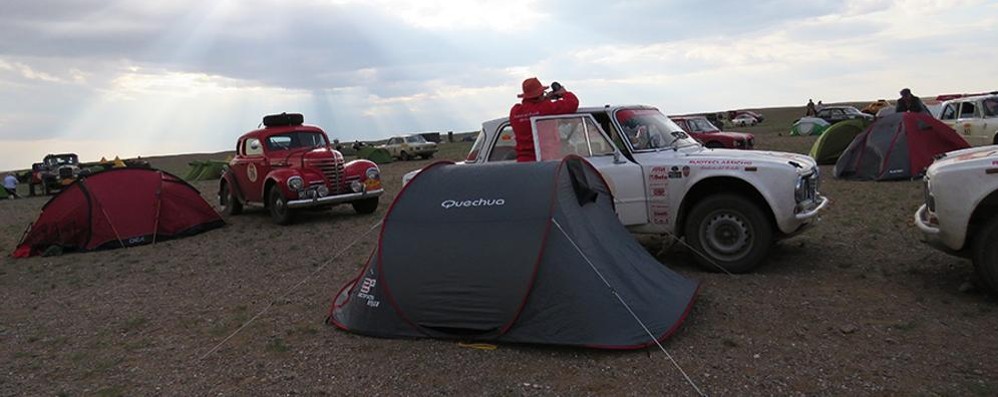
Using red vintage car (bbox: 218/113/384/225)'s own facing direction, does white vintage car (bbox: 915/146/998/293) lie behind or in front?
in front

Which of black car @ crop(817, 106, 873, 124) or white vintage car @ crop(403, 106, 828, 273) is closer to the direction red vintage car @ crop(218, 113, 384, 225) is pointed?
the white vintage car

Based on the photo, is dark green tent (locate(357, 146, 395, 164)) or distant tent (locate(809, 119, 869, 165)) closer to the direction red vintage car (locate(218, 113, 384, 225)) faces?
the distant tent

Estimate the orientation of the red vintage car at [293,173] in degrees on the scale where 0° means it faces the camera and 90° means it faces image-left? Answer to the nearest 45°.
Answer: approximately 315°

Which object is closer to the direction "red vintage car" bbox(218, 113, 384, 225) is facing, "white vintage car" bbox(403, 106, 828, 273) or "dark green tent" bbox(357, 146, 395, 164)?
the white vintage car

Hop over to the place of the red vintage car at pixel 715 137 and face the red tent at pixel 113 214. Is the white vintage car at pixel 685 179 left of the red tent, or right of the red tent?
left

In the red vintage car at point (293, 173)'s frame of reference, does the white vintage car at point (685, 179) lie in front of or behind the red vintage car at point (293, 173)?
in front

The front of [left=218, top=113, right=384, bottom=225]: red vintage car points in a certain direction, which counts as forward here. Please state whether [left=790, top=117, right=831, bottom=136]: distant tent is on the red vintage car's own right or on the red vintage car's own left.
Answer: on the red vintage car's own left

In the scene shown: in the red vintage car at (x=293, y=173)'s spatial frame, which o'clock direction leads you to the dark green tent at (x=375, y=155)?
The dark green tent is roughly at 8 o'clock from the red vintage car.

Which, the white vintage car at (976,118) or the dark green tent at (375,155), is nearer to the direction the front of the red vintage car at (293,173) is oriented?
the white vintage car

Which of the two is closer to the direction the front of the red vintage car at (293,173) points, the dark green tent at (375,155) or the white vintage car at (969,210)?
the white vintage car
